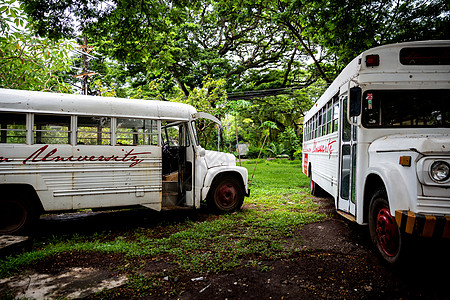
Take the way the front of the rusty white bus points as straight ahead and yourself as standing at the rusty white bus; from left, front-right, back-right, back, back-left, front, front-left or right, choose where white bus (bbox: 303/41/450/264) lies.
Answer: front-right

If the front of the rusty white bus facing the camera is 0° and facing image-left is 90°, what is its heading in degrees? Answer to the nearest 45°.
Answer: approximately 270°
